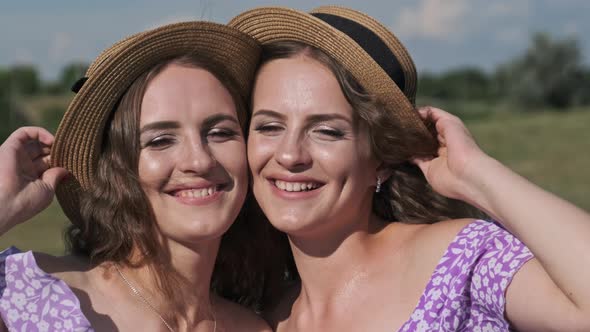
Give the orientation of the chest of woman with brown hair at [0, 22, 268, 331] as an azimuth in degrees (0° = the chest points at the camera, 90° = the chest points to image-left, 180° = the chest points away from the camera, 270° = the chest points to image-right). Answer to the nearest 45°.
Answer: approximately 315°

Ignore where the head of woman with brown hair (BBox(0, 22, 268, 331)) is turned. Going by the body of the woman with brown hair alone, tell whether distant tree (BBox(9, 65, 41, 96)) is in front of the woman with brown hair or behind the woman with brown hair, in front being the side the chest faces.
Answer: behind

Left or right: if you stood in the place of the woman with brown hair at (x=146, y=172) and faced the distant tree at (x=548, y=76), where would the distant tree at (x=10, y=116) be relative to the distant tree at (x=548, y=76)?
left

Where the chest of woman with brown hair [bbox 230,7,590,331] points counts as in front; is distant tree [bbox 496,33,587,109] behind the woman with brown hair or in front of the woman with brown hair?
behind

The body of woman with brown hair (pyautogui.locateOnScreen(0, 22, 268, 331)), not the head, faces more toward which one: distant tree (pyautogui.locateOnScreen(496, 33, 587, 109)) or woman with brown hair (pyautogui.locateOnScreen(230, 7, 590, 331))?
the woman with brown hair

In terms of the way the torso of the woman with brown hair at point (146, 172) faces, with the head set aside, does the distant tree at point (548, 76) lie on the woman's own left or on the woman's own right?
on the woman's own left

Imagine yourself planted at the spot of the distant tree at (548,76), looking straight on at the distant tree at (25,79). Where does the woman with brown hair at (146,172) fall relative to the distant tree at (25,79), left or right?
left

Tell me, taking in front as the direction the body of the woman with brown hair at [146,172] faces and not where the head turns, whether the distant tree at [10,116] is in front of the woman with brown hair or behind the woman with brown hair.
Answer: behind

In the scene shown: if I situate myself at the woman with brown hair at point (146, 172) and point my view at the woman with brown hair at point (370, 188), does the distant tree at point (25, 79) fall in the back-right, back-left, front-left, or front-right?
back-left
